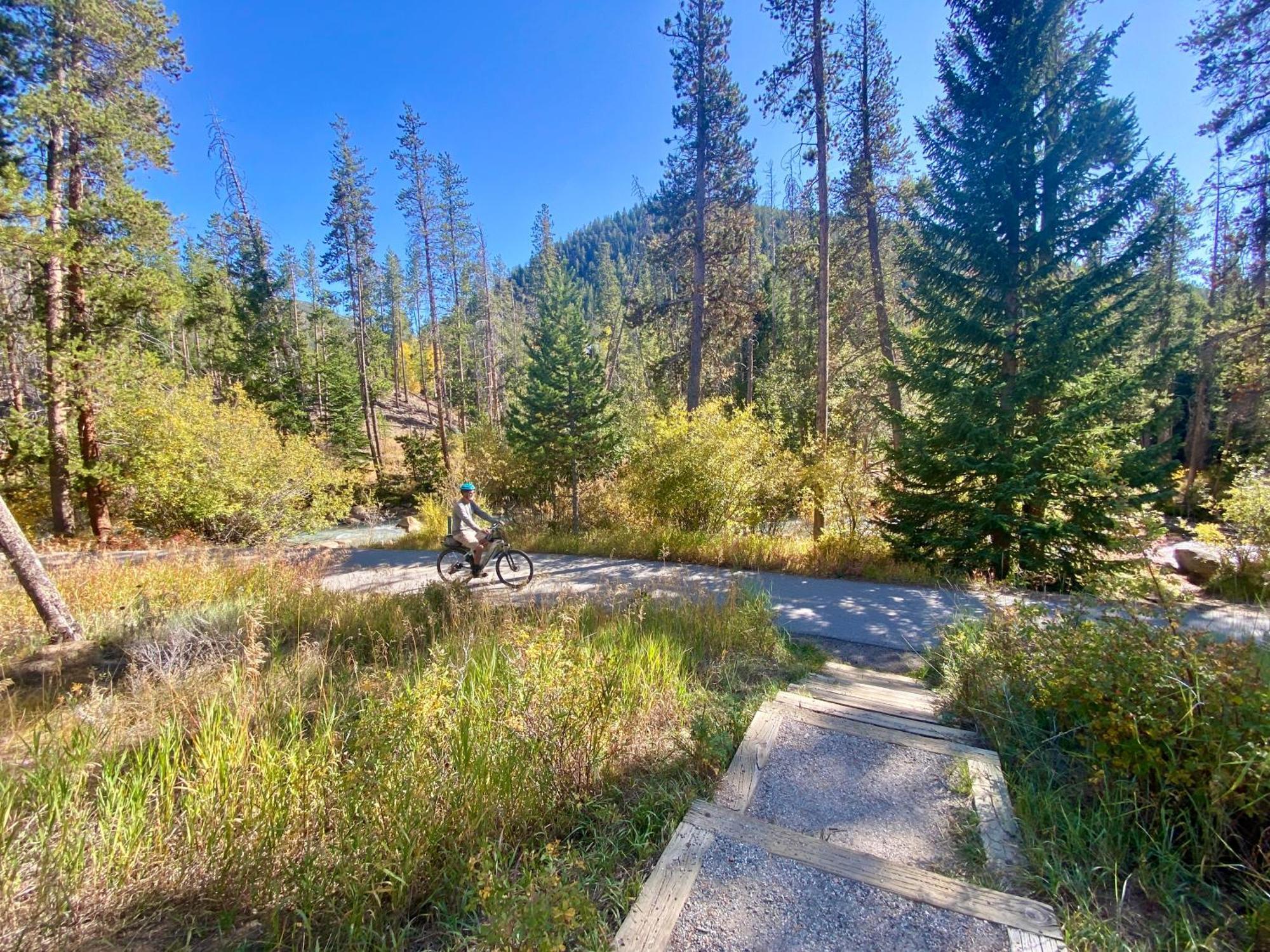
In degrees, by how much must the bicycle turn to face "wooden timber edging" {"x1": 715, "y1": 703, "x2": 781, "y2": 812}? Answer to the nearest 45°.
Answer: approximately 90° to its right

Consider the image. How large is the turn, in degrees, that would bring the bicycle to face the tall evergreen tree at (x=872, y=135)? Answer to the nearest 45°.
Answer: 0° — it already faces it

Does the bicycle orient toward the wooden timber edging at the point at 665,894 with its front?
no

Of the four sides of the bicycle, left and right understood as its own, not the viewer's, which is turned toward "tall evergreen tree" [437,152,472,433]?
left

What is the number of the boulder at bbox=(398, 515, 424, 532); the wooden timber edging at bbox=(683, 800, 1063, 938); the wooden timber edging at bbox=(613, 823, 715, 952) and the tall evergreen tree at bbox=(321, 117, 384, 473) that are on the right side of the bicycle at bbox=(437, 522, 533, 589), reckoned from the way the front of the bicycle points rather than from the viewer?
2

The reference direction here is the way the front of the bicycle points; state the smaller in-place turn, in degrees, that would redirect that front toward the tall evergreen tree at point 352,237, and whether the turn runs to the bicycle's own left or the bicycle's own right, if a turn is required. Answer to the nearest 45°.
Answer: approximately 90° to the bicycle's own left

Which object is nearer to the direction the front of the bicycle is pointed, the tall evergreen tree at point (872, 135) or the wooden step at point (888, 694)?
the tall evergreen tree

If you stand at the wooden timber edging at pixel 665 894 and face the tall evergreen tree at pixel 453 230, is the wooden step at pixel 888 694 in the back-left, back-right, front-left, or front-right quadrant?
front-right

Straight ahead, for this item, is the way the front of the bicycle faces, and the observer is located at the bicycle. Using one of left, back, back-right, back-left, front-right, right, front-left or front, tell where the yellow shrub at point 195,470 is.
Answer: back-left

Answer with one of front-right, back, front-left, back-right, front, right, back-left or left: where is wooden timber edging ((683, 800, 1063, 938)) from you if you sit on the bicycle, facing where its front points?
right

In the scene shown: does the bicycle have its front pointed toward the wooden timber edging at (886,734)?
no

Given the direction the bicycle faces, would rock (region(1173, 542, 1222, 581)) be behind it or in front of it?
in front

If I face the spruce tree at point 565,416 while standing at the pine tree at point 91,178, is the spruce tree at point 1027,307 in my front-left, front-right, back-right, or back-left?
front-right

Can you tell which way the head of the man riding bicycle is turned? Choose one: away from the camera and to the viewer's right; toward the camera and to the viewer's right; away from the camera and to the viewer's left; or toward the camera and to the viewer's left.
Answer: toward the camera and to the viewer's right

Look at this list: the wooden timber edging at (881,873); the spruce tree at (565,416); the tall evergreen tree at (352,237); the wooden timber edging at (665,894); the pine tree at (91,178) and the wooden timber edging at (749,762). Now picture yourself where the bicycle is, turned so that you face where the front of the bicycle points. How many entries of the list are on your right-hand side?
3

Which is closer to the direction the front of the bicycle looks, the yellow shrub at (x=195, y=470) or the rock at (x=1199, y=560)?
the rock

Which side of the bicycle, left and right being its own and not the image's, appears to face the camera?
right

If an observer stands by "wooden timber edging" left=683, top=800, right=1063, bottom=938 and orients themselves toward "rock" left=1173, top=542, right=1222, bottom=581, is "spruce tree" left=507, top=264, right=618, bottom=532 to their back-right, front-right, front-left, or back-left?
front-left
